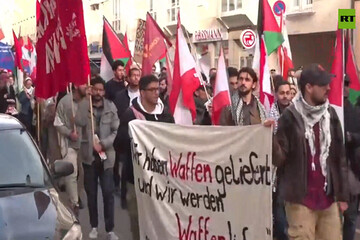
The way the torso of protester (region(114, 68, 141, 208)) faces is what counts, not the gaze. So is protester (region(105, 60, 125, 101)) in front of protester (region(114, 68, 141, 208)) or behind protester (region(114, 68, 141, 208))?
behind

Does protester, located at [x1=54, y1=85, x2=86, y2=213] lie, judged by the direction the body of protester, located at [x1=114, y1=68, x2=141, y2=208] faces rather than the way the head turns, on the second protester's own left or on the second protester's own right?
on the second protester's own right

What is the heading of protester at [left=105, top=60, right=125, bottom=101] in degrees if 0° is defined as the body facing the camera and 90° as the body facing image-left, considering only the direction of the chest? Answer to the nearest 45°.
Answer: approximately 315°

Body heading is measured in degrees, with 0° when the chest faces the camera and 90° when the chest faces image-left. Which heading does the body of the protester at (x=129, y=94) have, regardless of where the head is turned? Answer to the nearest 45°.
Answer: approximately 315°
